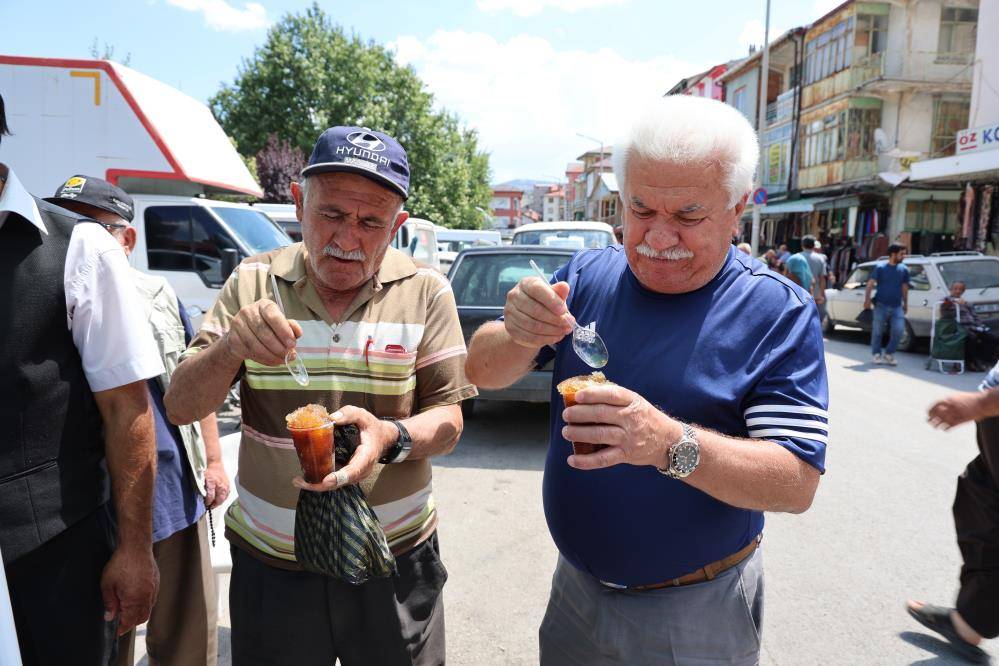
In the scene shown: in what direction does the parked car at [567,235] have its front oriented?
toward the camera

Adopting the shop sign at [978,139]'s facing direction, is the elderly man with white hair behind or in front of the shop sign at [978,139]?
in front

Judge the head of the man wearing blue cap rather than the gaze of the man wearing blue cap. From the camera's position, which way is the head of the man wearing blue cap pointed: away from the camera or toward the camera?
toward the camera

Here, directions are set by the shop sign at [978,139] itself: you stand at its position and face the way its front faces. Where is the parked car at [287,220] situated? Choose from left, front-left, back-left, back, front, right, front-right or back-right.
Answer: front

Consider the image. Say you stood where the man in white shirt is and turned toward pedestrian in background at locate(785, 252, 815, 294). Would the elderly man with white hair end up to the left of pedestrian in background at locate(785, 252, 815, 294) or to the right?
right

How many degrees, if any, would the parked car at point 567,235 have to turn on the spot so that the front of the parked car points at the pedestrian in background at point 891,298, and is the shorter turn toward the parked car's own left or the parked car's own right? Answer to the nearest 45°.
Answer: approximately 90° to the parked car's own left

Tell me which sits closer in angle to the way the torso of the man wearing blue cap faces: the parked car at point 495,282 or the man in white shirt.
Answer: the man in white shirt

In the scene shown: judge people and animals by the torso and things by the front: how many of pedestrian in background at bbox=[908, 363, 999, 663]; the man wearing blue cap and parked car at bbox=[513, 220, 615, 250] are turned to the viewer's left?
1

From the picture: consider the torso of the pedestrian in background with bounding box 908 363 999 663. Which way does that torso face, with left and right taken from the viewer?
facing to the left of the viewer

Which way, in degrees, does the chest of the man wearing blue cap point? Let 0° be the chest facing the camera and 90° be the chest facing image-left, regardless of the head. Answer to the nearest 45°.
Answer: approximately 0°

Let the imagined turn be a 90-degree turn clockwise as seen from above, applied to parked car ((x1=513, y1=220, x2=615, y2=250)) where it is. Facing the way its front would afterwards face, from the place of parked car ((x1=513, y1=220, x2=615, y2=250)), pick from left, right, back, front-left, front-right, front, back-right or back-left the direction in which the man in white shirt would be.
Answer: left

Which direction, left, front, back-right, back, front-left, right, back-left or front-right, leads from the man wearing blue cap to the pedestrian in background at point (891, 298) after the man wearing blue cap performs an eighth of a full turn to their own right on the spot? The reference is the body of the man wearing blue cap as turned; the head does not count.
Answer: back

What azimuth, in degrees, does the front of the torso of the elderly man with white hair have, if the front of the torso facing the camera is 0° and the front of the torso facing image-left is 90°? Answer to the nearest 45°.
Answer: approximately 45°

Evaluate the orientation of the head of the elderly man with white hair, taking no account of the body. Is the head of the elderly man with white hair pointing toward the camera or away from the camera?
toward the camera

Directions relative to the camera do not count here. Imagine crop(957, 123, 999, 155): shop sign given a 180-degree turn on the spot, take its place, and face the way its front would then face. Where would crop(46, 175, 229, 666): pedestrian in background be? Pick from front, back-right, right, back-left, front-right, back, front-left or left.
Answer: back-right
